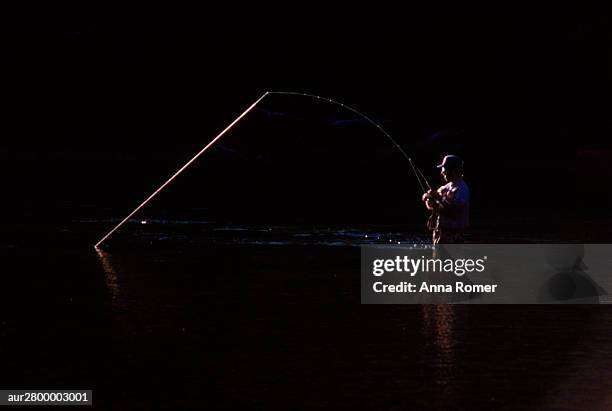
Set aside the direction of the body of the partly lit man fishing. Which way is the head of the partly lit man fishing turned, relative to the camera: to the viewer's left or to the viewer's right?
to the viewer's left

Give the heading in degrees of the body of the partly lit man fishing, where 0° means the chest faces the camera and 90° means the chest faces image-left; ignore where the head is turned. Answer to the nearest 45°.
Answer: approximately 90°
